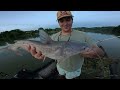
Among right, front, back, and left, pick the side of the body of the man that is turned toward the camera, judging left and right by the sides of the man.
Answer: front
